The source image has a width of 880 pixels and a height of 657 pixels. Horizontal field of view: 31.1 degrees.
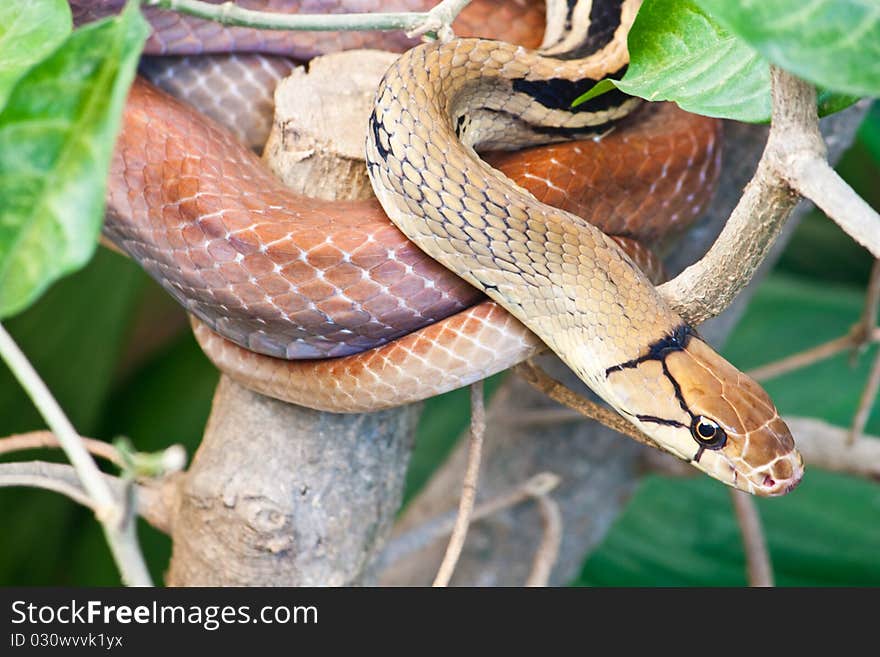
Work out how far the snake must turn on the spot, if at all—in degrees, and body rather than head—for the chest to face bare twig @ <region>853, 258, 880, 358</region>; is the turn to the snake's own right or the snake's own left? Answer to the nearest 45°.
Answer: approximately 90° to the snake's own left

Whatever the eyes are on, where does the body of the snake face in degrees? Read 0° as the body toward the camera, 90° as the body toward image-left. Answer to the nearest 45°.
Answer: approximately 315°

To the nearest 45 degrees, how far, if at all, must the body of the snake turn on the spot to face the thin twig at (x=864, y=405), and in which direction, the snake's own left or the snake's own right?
approximately 90° to the snake's own left
